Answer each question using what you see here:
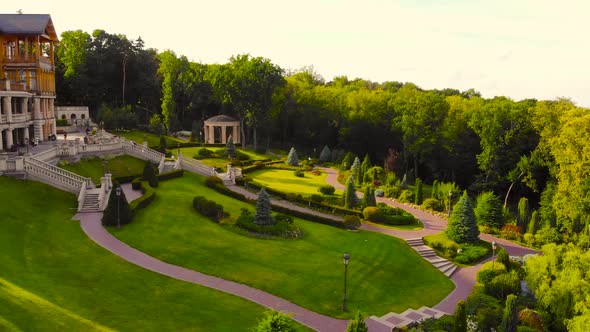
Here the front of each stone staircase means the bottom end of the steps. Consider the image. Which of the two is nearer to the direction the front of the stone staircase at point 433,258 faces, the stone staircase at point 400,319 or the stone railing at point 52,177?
the stone staircase

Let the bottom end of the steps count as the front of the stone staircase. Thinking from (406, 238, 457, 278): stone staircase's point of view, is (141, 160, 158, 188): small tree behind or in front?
behind

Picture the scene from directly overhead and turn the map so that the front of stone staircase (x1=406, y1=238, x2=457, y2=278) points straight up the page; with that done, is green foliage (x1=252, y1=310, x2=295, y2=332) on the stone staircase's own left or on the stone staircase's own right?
on the stone staircase's own right

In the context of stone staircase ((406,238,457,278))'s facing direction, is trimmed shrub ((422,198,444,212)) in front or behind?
behind

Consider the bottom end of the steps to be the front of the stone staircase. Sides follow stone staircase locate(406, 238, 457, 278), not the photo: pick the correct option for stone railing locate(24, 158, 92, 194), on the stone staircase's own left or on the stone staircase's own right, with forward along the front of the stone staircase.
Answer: on the stone staircase's own right

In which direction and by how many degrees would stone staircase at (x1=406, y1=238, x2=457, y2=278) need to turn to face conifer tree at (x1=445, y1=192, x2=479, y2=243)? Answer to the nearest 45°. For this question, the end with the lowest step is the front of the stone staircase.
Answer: approximately 90° to its left

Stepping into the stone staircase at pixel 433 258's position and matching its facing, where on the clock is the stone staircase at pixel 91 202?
the stone staircase at pixel 91 202 is roughly at 4 o'clock from the stone staircase at pixel 433 258.

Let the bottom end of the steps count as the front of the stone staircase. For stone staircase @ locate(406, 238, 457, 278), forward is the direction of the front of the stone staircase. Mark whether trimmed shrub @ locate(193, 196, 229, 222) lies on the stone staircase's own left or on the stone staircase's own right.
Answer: on the stone staircase's own right

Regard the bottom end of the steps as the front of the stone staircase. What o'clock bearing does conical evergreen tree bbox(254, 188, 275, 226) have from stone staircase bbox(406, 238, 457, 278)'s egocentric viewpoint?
The conical evergreen tree is roughly at 4 o'clock from the stone staircase.
